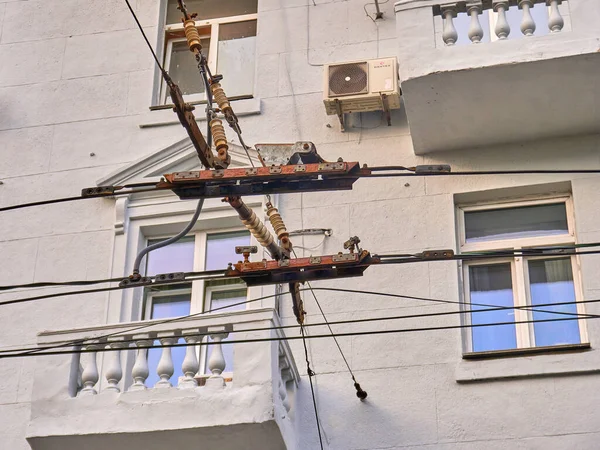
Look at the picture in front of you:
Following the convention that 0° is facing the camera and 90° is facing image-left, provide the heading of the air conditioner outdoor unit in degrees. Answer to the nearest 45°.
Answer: approximately 0°

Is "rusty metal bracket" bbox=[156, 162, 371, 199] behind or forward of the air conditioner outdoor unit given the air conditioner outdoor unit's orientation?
forward

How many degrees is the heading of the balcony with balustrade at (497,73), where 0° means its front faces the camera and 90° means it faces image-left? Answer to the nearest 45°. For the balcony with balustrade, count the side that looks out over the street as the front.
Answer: approximately 0°

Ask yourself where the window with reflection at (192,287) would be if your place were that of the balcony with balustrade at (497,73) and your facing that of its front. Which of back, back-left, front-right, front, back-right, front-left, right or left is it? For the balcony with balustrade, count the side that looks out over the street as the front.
right

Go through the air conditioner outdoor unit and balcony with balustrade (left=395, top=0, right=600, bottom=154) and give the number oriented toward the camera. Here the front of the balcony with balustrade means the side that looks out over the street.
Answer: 2

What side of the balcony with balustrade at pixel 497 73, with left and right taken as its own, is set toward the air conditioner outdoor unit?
right
